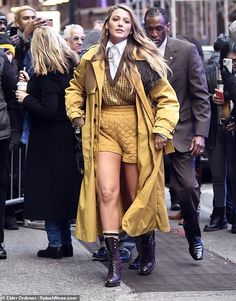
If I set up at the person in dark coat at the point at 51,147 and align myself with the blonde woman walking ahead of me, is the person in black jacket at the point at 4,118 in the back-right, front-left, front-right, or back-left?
back-right

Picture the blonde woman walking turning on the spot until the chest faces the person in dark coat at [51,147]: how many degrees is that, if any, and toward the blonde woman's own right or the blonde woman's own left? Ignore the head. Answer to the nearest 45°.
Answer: approximately 135° to the blonde woman's own right

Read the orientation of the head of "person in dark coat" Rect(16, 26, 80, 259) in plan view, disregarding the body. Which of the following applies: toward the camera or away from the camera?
away from the camera
